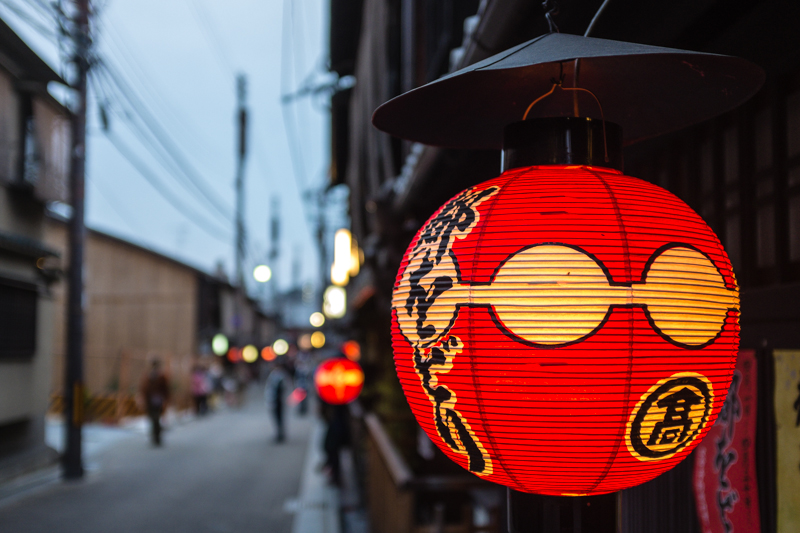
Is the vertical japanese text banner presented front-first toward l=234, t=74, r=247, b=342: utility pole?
no

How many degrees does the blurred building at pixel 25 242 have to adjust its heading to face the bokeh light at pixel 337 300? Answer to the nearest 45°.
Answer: approximately 45° to its left

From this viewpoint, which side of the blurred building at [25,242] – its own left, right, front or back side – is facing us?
right

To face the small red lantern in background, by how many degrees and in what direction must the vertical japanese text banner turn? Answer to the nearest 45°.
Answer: approximately 135° to its right

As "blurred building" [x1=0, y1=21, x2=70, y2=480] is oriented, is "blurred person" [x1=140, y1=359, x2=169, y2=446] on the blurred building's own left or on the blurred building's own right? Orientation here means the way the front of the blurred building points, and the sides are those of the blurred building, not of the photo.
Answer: on the blurred building's own left

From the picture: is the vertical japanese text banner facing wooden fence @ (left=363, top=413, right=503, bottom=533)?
no

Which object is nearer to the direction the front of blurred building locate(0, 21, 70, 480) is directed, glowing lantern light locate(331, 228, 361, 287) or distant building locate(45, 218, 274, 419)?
the glowing lantern light

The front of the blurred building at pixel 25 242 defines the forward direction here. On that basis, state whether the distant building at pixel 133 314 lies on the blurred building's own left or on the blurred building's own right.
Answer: on the blurred building's own left
